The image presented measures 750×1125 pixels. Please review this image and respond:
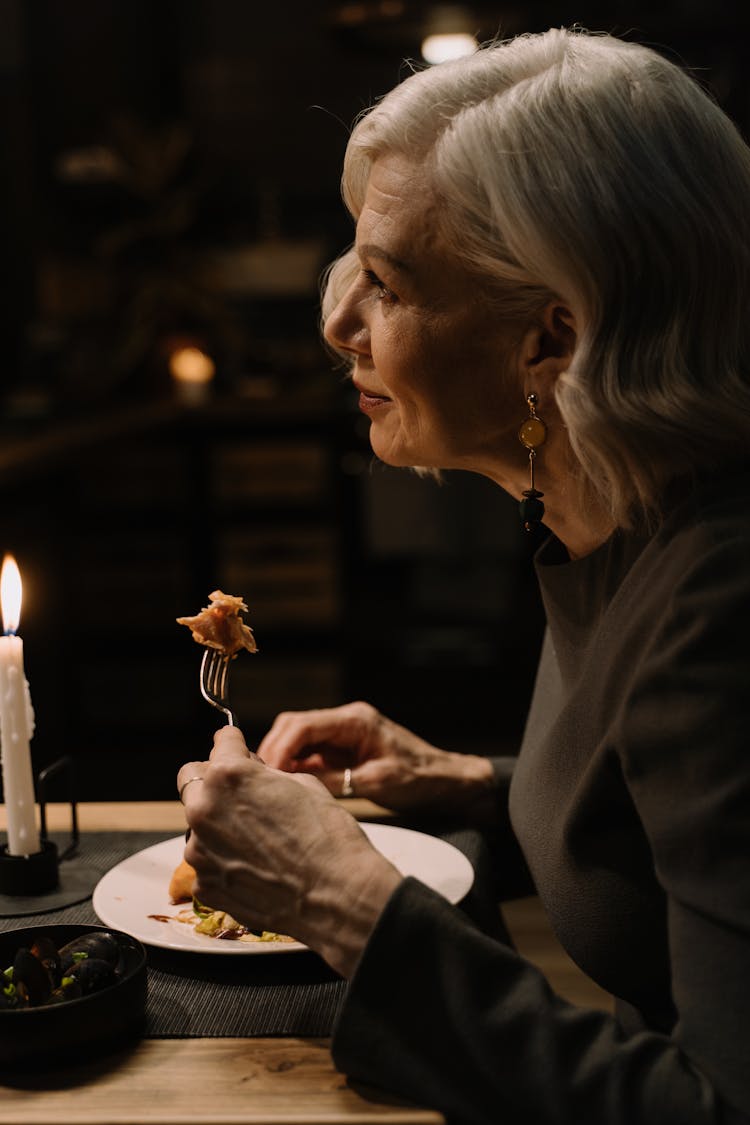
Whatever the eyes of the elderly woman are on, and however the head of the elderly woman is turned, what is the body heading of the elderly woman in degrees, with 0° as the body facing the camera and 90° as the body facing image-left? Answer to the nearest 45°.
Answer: approximately 90°

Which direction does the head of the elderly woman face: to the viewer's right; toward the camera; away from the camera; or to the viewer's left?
to the viewer's left
